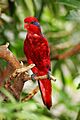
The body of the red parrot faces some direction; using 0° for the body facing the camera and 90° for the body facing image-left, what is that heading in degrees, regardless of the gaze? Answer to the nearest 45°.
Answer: approximately 45°
